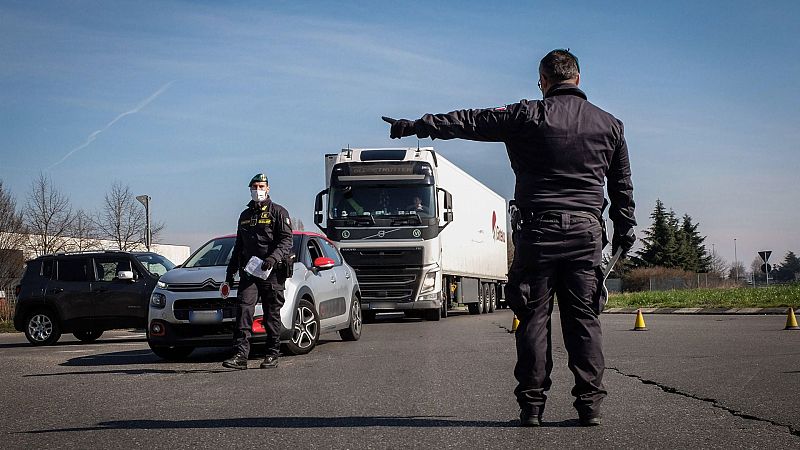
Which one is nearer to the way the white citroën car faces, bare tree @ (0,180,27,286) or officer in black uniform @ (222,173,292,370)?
the officer in black uniform

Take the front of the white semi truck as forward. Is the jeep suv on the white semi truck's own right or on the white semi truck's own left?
on the white semi truck's own right

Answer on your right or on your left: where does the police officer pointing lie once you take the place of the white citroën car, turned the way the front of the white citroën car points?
on your left

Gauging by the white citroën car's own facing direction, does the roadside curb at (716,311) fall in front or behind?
behind

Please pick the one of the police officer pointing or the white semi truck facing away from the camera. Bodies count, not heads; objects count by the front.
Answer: the police officer pointing

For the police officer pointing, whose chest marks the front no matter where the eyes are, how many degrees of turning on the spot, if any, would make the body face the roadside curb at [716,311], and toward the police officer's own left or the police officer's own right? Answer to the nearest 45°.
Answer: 0° — they already face it

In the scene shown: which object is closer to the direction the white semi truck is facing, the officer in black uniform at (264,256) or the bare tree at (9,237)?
the officer in black uniform

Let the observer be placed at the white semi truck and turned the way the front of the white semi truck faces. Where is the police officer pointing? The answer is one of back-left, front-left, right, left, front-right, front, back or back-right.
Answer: front

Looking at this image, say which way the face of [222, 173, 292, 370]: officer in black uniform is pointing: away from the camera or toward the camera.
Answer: toward the camera

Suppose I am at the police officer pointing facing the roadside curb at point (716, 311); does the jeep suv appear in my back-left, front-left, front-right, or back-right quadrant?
front-left

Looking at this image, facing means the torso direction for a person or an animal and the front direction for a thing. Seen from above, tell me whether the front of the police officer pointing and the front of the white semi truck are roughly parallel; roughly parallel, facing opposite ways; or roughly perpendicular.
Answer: roughly parallel, facing opposite ways

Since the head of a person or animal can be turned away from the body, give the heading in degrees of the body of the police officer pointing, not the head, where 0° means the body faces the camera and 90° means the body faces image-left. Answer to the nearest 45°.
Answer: approximately 180°

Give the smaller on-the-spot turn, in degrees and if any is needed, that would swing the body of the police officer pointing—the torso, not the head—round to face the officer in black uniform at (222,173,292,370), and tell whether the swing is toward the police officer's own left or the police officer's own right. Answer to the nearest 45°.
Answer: approximately 45° to the police officer's own left

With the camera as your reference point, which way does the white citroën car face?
facing the viewer and to the left of the viewer

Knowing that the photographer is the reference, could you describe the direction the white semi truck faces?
facing the viewer

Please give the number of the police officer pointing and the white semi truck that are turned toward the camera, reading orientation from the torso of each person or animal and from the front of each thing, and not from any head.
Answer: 1

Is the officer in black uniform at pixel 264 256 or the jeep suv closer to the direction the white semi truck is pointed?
the officer in black uniform
